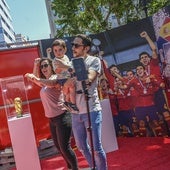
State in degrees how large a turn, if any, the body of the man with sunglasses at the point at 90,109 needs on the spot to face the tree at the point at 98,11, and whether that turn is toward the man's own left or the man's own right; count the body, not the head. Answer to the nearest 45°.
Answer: approximately 135° to the man's own right
